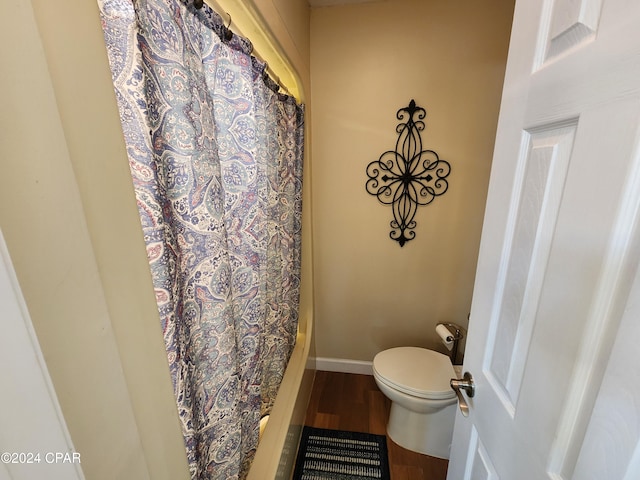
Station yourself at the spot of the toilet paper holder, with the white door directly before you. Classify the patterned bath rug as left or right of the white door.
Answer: right

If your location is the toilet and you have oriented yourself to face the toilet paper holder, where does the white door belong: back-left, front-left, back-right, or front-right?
back-right

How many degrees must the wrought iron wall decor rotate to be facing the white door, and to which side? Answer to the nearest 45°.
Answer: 0° — it already faces it

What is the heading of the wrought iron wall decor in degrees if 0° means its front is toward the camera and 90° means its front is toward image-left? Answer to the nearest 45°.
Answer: approximately 0°
